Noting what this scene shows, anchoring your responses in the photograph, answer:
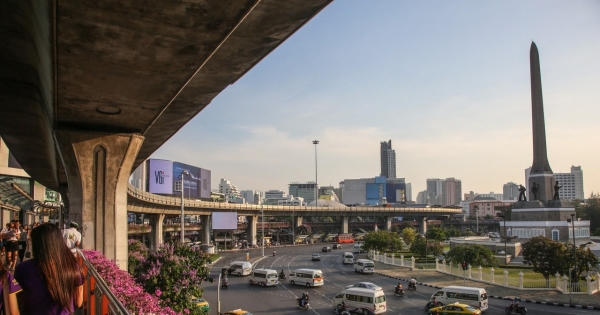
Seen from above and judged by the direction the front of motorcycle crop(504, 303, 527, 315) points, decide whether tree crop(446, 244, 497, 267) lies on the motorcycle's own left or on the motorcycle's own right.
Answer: on the motorcycle's own right

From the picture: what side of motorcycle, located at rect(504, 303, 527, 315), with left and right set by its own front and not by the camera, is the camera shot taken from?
left

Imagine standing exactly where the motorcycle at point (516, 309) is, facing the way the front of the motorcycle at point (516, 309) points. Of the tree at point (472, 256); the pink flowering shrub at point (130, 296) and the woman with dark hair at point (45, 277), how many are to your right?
1

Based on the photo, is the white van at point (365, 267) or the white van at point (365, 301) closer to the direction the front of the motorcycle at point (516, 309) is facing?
the white van at point (365, 301)

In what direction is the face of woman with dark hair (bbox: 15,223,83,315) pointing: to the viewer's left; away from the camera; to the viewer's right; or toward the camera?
away from the camera

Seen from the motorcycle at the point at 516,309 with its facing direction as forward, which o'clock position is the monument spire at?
The monument spire is roughly at 3 o'clock from the motorcycle.

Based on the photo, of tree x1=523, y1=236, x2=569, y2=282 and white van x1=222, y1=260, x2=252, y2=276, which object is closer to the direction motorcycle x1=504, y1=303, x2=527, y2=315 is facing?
the white van
